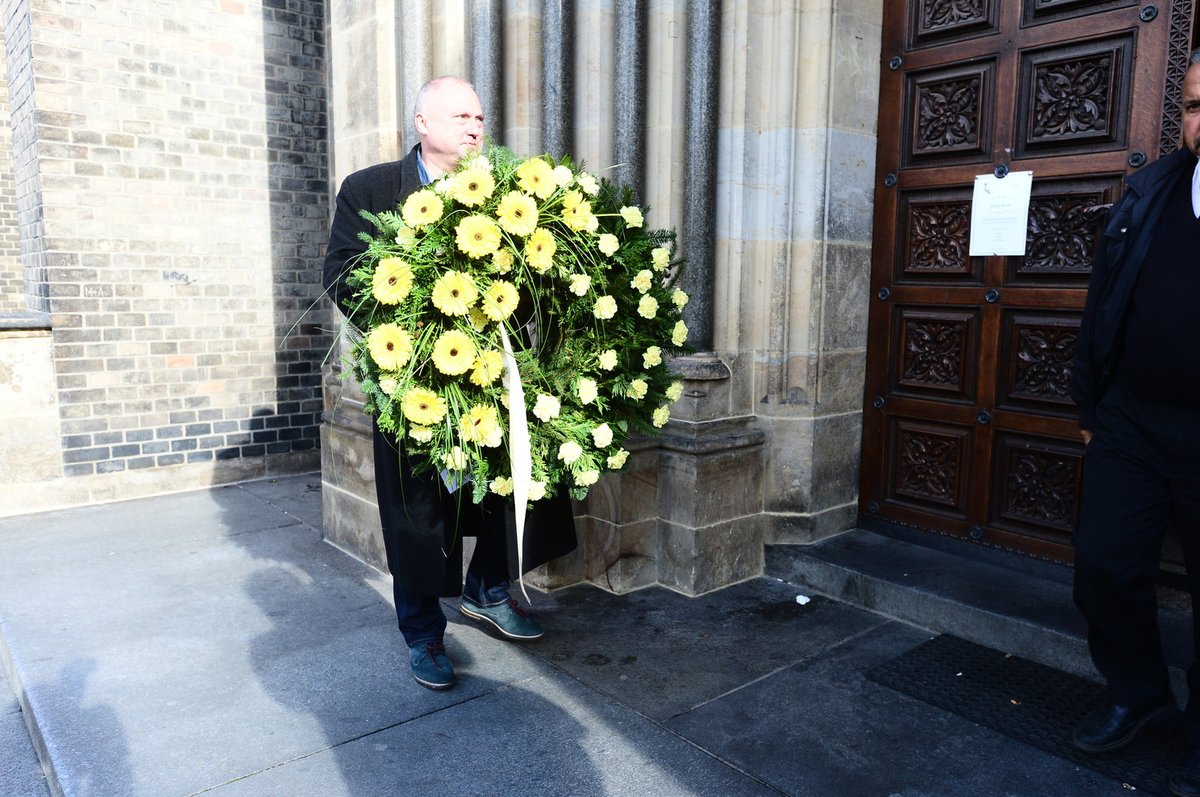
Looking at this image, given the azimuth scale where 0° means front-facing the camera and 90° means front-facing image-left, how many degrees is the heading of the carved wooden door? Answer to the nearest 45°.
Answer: approximately 45°

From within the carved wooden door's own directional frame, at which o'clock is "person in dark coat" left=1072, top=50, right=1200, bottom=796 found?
The person in dark coat is roughly at 10 o'clock from the carved wooden door.

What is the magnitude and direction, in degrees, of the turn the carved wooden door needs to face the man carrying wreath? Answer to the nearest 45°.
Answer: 0° — it already faces them

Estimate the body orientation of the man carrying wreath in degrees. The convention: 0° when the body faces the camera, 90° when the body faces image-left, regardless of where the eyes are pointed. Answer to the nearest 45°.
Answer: approximately 315°

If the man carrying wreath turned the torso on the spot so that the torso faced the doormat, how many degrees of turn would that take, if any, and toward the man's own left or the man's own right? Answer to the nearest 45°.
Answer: approximately 45° to the man's own left
